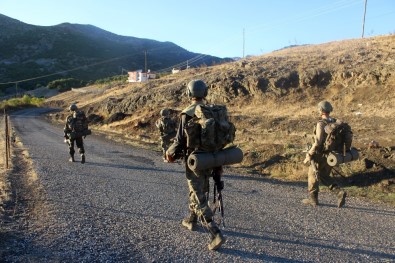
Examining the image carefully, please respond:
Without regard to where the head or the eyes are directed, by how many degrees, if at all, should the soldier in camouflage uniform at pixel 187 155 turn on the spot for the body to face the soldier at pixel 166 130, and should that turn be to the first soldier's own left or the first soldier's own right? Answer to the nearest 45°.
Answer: approximately 45° to the first soldier's own right

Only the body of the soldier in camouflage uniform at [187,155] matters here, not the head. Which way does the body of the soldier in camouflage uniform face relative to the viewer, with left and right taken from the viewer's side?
facing away from the viewer and to the left of the viewer

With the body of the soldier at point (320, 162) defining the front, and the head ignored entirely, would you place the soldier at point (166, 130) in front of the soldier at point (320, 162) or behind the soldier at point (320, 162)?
in front

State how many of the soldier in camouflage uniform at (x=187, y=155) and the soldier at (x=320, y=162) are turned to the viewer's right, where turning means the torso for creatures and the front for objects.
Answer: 0

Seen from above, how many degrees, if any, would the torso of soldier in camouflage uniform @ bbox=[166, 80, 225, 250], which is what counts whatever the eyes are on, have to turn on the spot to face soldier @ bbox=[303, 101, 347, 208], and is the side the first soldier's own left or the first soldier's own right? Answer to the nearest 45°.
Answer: approximately 90° to the first soldier's own right

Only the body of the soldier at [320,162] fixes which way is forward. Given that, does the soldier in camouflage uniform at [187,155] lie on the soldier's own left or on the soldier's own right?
on the soldier's own left
